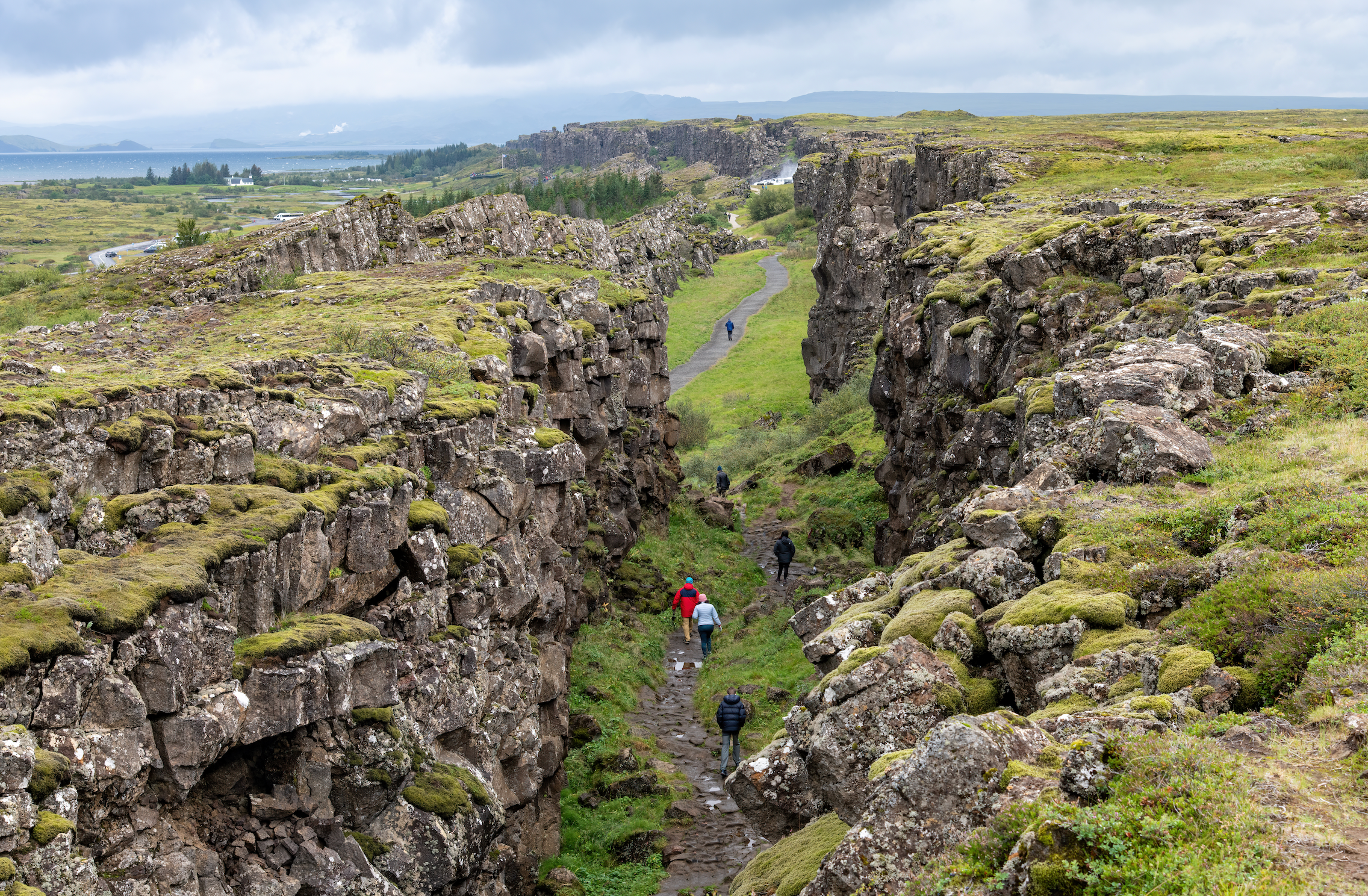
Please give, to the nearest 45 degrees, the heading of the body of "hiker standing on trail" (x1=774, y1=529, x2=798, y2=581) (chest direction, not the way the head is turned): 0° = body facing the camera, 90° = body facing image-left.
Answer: approximately 180°

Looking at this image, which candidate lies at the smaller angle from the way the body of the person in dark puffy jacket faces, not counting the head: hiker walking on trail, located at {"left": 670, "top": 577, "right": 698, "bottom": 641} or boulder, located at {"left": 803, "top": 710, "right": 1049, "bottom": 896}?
the hiker walking on trail

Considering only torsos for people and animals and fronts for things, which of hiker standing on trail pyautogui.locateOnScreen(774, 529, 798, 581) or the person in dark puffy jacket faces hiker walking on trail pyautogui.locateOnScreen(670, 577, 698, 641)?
the person in dark puffy jacket

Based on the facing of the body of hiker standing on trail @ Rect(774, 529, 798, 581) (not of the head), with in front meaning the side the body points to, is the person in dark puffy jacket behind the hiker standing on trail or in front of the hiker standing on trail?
behind

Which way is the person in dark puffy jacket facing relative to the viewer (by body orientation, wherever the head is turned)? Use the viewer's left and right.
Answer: facing away from the viewer

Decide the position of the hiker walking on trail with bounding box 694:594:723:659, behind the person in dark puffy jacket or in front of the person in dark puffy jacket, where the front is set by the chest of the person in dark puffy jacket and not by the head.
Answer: in front

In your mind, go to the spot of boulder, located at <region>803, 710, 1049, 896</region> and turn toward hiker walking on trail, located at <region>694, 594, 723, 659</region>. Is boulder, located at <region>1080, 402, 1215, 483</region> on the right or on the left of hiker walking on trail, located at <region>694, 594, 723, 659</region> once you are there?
right

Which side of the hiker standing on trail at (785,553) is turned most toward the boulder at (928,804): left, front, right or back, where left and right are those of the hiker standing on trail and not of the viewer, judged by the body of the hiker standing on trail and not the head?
back

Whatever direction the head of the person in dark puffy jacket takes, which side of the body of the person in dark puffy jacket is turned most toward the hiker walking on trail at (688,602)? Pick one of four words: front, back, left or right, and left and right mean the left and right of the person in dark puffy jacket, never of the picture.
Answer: front
